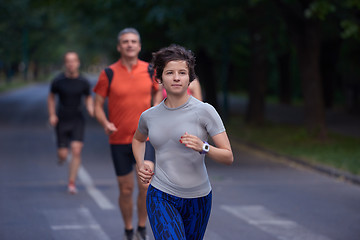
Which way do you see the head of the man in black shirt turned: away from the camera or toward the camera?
toward the camera

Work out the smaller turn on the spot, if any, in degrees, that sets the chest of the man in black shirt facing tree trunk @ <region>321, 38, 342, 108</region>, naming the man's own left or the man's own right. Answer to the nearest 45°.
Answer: approximately 135° to the man's own left

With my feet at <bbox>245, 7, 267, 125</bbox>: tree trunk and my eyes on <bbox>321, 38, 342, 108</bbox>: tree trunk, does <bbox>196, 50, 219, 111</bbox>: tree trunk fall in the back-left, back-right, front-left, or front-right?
front-left

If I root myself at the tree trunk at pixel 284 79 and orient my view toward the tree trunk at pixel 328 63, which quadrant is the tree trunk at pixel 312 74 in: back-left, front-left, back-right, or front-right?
front-right

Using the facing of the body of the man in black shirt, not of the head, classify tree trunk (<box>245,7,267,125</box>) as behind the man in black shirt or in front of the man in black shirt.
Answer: behind

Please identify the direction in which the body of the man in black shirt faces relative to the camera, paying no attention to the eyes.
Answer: toward the camera

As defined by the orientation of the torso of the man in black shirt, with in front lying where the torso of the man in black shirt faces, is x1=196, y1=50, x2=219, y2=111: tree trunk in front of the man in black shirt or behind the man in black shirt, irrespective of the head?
behind

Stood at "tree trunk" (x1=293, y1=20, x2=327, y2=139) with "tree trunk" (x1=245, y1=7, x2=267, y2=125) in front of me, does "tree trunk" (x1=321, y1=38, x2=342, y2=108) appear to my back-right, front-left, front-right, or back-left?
front-right
